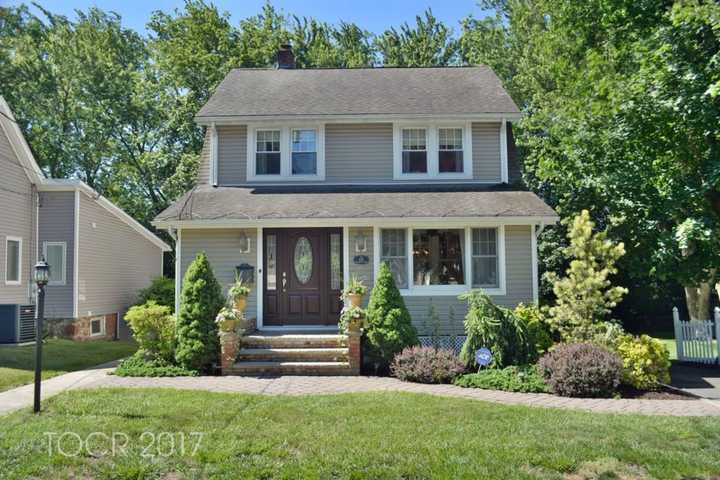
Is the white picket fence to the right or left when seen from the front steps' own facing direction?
on its left

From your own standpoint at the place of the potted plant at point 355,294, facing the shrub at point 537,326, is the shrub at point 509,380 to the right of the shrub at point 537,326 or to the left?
right

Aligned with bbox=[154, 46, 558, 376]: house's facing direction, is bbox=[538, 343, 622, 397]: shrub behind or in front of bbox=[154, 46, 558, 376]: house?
in front

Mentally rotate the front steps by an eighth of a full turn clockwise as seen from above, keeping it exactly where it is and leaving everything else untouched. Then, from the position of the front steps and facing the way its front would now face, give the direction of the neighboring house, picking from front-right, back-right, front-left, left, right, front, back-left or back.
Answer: right

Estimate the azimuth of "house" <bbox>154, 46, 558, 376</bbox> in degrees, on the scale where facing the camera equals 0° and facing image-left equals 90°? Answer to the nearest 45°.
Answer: approximately 0°

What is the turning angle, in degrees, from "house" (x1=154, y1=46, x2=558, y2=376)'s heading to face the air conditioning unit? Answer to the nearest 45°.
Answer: approximately 90° to its right

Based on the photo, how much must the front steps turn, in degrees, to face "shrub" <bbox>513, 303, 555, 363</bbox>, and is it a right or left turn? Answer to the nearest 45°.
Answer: approximately 90° to its left

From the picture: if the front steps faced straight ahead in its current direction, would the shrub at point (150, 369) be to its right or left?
on its right

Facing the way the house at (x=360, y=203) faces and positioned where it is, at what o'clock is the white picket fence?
The white picket fence is roughly at 9 o'clock from the house.

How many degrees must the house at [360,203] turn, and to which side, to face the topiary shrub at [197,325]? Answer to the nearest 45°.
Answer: approximately 45° to its right

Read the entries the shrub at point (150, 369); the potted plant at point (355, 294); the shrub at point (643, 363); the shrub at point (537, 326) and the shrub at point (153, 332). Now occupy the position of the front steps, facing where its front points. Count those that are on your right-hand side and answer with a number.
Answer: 2
